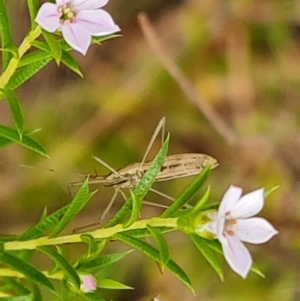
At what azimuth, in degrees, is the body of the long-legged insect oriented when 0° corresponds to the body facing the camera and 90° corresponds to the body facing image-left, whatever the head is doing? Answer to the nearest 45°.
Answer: approximately 90°
